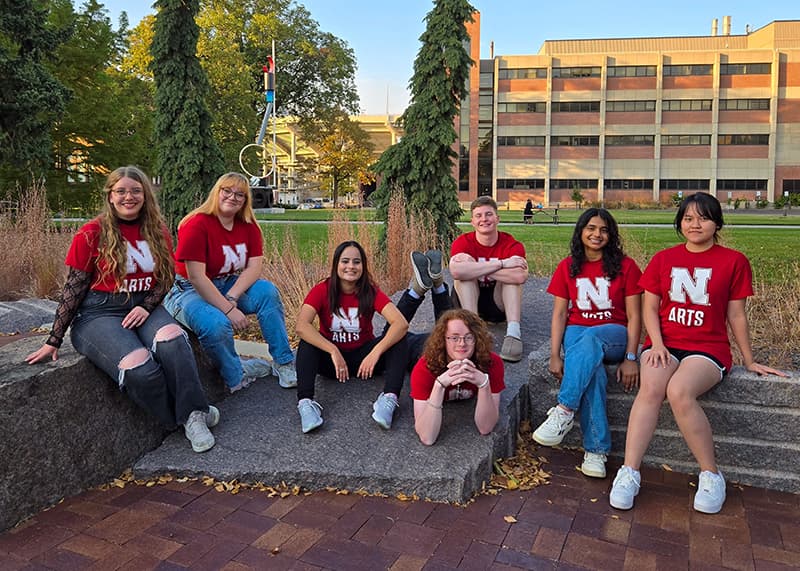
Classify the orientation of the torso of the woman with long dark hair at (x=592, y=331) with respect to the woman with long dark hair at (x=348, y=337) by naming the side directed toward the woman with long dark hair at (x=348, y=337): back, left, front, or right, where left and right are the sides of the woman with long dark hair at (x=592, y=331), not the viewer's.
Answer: right

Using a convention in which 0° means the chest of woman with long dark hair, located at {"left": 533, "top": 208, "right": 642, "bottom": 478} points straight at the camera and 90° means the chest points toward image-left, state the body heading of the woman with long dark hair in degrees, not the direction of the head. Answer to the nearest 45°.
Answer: approximately 0°

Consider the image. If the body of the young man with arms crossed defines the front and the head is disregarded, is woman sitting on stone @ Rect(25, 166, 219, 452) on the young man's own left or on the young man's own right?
on the young man's own right

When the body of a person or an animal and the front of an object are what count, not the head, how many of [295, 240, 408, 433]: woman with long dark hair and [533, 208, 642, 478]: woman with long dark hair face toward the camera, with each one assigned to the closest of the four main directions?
2

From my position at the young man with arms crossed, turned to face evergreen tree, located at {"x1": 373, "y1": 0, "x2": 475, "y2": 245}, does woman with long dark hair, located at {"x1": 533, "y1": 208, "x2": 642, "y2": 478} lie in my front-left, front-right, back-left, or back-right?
back-right

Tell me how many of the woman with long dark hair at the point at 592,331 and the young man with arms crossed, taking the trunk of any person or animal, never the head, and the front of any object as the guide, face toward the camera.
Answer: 2

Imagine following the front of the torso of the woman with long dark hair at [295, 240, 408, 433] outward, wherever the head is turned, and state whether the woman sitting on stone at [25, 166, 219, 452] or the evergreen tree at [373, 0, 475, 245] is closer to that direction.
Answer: the woman sitting on stone

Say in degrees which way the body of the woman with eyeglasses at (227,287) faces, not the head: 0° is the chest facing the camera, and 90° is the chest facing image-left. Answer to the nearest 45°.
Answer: approximately 315°
